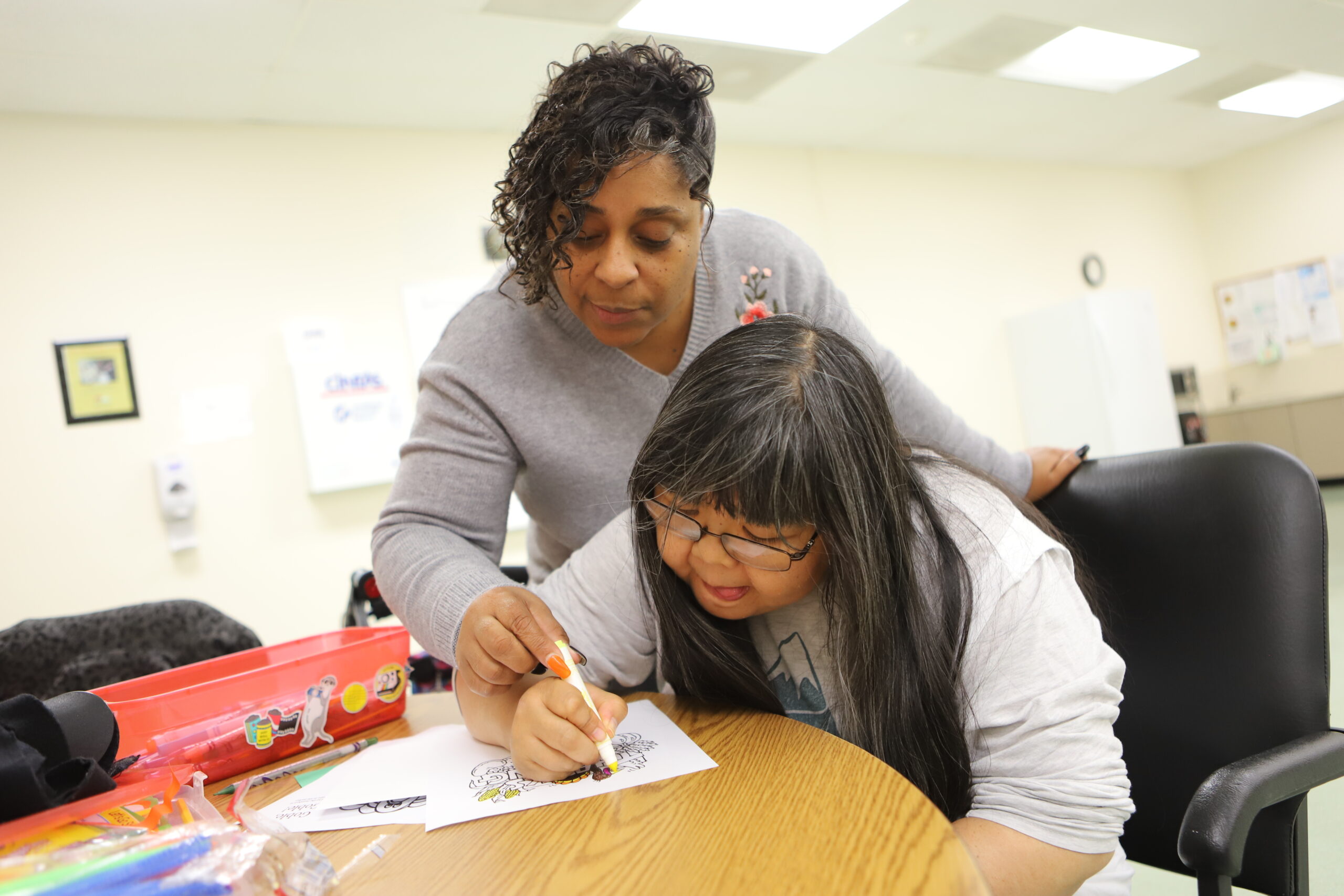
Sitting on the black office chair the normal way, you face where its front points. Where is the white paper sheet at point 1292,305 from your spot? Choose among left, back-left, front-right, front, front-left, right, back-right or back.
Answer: back-right

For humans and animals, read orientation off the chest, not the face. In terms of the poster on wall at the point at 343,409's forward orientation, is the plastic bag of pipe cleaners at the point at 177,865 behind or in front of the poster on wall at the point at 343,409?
in front

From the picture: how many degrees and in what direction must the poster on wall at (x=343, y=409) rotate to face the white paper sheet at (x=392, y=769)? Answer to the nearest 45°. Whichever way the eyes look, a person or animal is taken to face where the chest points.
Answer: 0° — it already faces it

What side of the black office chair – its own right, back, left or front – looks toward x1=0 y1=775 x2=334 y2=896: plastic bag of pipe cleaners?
front

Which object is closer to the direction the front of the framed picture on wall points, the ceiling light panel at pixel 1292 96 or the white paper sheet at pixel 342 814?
the white paper sheet

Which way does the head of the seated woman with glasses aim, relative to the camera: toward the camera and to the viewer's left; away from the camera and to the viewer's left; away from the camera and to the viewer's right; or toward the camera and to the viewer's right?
toward the camera and to the viewer's left

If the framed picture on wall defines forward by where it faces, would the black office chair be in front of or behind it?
in front

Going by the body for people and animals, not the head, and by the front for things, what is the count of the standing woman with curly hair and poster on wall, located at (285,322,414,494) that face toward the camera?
2

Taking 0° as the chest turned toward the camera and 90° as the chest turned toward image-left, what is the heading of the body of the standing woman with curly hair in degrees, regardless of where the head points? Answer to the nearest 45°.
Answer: approximately 0°
